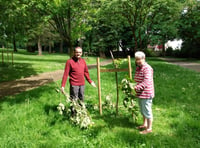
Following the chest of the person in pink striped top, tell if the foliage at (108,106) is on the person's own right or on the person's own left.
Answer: on the person's own right

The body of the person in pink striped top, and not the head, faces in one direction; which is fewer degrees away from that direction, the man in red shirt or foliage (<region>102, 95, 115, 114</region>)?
the man in red shirt

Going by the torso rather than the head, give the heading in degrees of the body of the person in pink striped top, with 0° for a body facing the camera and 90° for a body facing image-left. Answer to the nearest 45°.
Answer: approximately 90°

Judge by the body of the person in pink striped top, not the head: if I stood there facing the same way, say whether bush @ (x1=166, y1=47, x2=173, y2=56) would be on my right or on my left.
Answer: on my right
